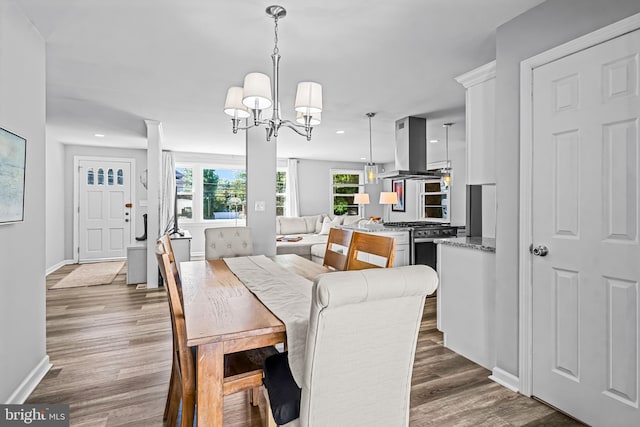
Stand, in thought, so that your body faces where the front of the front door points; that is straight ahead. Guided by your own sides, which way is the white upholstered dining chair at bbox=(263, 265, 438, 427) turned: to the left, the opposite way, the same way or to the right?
the opposite way

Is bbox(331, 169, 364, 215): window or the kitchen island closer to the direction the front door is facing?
the kitchen island

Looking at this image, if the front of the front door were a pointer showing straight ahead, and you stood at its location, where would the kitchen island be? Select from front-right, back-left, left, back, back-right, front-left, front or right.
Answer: front-left

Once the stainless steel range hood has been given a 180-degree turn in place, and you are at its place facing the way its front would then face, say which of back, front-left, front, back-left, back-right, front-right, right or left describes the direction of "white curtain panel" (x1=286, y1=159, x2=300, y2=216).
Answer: front

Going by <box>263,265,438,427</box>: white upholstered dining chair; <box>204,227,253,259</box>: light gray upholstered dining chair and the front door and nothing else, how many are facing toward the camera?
2

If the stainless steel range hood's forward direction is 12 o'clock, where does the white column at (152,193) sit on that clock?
The white column is roughly at 4 o'clock from the stainless steel range hood.

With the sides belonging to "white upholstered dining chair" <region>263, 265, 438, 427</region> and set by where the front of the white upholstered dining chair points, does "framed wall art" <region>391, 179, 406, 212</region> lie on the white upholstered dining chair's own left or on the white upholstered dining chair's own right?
on the white upholstered dining chair's own right

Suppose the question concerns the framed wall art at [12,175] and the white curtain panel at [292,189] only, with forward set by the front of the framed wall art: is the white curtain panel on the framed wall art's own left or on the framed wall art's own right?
on the framed wall art's own left

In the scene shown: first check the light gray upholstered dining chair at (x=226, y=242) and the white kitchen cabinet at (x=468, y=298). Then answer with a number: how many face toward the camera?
1

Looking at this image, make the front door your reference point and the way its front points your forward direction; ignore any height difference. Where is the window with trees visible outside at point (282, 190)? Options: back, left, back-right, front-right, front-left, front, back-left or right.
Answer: left

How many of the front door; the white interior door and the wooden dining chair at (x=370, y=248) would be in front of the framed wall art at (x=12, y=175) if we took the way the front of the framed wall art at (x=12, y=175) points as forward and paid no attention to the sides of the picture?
2

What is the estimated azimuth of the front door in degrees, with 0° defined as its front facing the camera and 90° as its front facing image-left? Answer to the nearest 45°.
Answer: approximately 0°

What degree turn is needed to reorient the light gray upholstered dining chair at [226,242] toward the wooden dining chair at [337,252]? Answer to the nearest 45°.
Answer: approximately 45° to its left
